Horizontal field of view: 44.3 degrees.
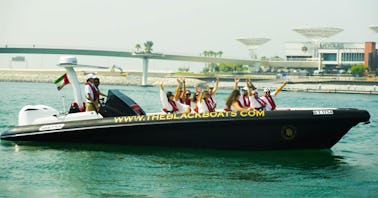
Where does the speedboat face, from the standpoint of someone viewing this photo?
facing to the right of the viewer

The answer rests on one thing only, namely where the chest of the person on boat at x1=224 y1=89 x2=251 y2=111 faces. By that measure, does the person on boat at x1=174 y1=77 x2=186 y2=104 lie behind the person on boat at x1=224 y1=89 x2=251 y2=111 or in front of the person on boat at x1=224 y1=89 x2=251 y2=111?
behind

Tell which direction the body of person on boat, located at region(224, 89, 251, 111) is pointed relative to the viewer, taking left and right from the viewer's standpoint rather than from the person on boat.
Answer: facing to the right of the viewer

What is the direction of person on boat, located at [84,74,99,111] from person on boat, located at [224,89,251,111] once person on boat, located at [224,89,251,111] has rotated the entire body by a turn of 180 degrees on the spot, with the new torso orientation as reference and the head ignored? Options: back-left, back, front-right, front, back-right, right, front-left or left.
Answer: front
